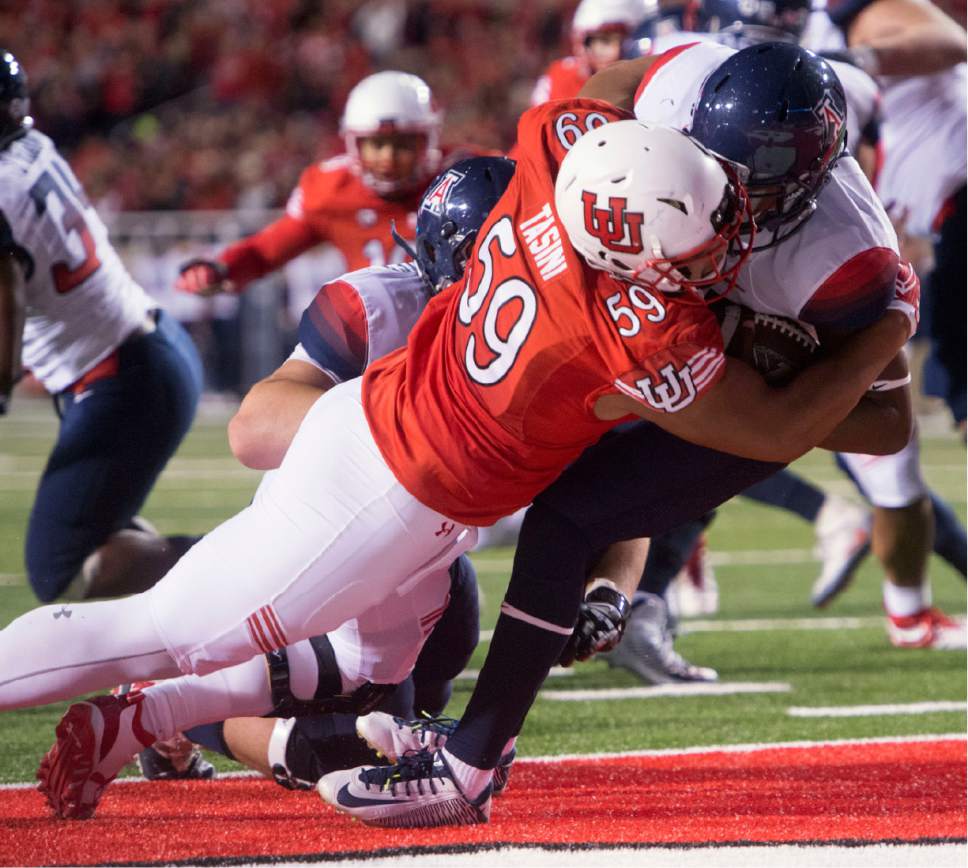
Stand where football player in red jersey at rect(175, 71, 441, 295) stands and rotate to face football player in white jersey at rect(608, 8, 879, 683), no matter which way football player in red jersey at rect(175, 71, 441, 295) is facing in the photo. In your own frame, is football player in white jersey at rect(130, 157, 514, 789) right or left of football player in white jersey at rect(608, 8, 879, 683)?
right

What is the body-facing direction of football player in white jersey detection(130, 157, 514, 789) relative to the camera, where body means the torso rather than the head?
to the viewer's right

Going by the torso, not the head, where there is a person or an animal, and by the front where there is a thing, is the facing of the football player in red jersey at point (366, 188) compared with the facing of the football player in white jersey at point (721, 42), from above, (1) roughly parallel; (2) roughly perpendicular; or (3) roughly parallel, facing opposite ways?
roughly perpendicular

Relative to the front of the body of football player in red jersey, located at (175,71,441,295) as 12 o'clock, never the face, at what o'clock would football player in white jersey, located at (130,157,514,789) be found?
The football player in white jersey is roughly at 12 o'clock from the football player in red jersey.

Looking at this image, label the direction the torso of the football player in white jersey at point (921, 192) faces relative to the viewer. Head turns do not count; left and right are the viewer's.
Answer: facing to the left of the viewer

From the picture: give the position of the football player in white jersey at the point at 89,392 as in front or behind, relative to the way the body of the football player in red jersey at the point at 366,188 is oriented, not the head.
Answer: in front

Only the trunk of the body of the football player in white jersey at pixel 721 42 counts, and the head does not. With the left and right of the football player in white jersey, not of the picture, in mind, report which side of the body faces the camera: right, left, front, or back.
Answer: left

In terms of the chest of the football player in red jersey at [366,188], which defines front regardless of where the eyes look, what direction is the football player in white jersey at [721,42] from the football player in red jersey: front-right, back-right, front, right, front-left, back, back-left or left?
front-left
